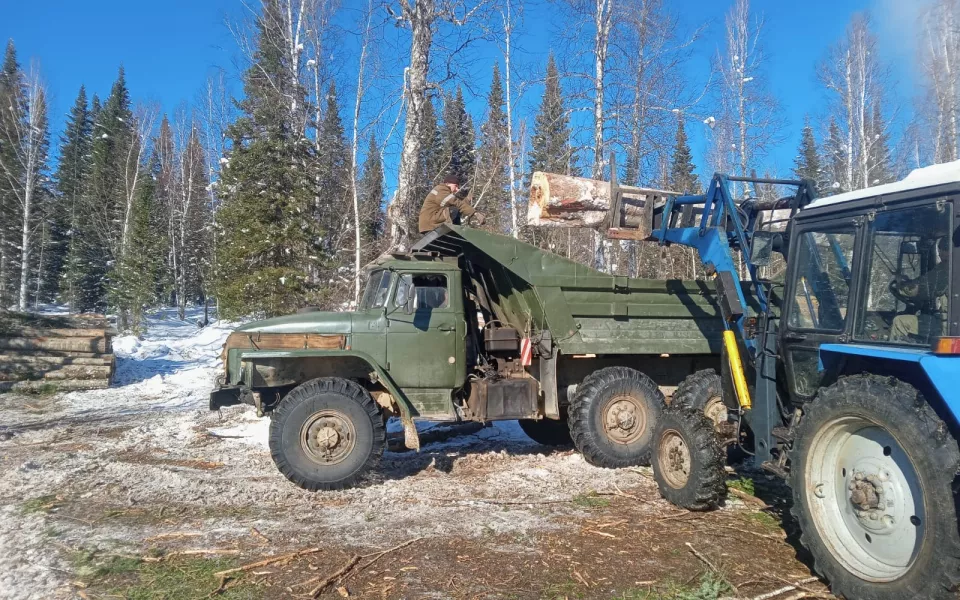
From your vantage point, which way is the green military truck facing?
to the viewer's left

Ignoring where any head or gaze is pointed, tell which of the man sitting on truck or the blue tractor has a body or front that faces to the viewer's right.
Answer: the man sitting on truck

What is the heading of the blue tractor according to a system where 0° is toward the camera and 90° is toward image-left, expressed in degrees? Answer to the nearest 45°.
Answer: approximately 135°

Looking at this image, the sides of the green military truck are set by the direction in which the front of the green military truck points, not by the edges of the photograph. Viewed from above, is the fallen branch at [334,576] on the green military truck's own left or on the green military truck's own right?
on the green military truck's own left

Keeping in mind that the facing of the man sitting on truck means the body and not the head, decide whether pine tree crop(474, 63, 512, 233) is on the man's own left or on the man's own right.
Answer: on the man's own left

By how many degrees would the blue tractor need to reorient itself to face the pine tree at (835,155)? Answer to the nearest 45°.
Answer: approximately 45° to its right

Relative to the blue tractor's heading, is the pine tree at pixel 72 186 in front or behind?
in front

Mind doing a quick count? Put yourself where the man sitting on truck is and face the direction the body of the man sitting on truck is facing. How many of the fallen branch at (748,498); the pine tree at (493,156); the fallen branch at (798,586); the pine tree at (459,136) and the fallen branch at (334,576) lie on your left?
2

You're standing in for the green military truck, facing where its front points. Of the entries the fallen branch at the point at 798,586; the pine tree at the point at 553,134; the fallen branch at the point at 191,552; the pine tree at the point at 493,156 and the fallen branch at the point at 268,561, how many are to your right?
2

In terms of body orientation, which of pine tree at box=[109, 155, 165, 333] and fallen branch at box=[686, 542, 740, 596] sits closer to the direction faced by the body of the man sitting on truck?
the fallen branch

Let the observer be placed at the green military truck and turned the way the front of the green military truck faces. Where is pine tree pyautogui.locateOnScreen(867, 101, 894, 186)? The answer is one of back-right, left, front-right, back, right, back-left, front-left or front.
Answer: back-right

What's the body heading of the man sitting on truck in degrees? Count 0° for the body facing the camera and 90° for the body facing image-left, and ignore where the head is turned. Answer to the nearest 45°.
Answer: approximately 270°

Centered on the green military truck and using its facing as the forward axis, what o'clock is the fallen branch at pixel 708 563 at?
The fallen branch is roughly at 8 o'clock from the green military truck.

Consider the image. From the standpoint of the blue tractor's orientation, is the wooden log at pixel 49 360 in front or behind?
in front

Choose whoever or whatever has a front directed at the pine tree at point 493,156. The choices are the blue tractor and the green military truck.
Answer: the blue tractor

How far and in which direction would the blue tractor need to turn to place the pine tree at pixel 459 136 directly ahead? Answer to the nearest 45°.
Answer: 0° — it already faces it

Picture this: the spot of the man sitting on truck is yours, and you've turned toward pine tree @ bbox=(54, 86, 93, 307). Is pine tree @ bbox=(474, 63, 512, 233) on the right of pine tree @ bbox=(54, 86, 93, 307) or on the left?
right

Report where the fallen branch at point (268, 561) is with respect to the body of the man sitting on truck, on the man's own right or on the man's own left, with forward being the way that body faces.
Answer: on the man's own right
